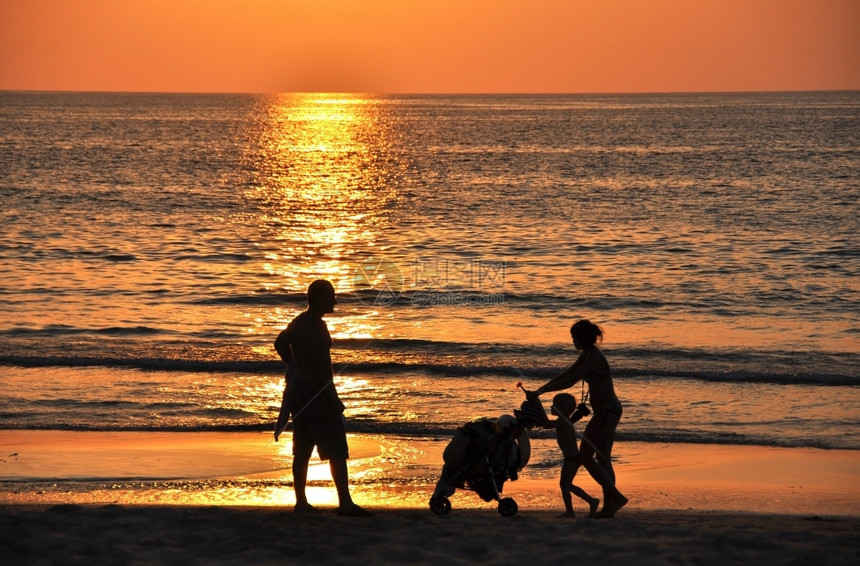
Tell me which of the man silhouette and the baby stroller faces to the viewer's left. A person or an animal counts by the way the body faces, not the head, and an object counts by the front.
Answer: the baby stroller

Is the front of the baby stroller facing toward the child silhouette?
no

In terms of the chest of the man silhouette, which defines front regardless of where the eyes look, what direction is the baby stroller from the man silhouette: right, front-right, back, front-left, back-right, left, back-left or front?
front

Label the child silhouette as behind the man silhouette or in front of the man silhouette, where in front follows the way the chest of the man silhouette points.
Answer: in front

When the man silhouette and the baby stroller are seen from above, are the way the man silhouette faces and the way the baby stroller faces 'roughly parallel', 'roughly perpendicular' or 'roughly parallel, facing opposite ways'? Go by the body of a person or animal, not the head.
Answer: roughly parallel, facing opposite ways

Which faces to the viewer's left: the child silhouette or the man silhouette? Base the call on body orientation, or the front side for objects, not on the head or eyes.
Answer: the child silhouette

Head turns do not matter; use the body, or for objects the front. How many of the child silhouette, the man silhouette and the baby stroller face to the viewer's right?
1

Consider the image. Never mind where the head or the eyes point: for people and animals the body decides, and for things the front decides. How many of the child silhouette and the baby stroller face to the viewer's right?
0

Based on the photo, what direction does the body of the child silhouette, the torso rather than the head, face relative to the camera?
to the viewer's left

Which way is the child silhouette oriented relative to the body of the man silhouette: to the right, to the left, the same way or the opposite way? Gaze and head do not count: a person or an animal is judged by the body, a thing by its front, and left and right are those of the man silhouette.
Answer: the opposite way

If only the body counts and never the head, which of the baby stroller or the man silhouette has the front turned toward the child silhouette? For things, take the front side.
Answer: the man silhouette

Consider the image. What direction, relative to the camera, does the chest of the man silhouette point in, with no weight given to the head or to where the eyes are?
to the viewer's right

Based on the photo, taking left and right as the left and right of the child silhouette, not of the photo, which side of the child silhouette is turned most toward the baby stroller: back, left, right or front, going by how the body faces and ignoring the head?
front

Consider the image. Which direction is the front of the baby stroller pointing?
to the viewer's left

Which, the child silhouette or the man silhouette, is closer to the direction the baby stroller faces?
the man silhouette

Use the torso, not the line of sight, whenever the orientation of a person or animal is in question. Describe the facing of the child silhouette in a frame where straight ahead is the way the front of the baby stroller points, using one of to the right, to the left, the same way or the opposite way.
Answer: the same way
